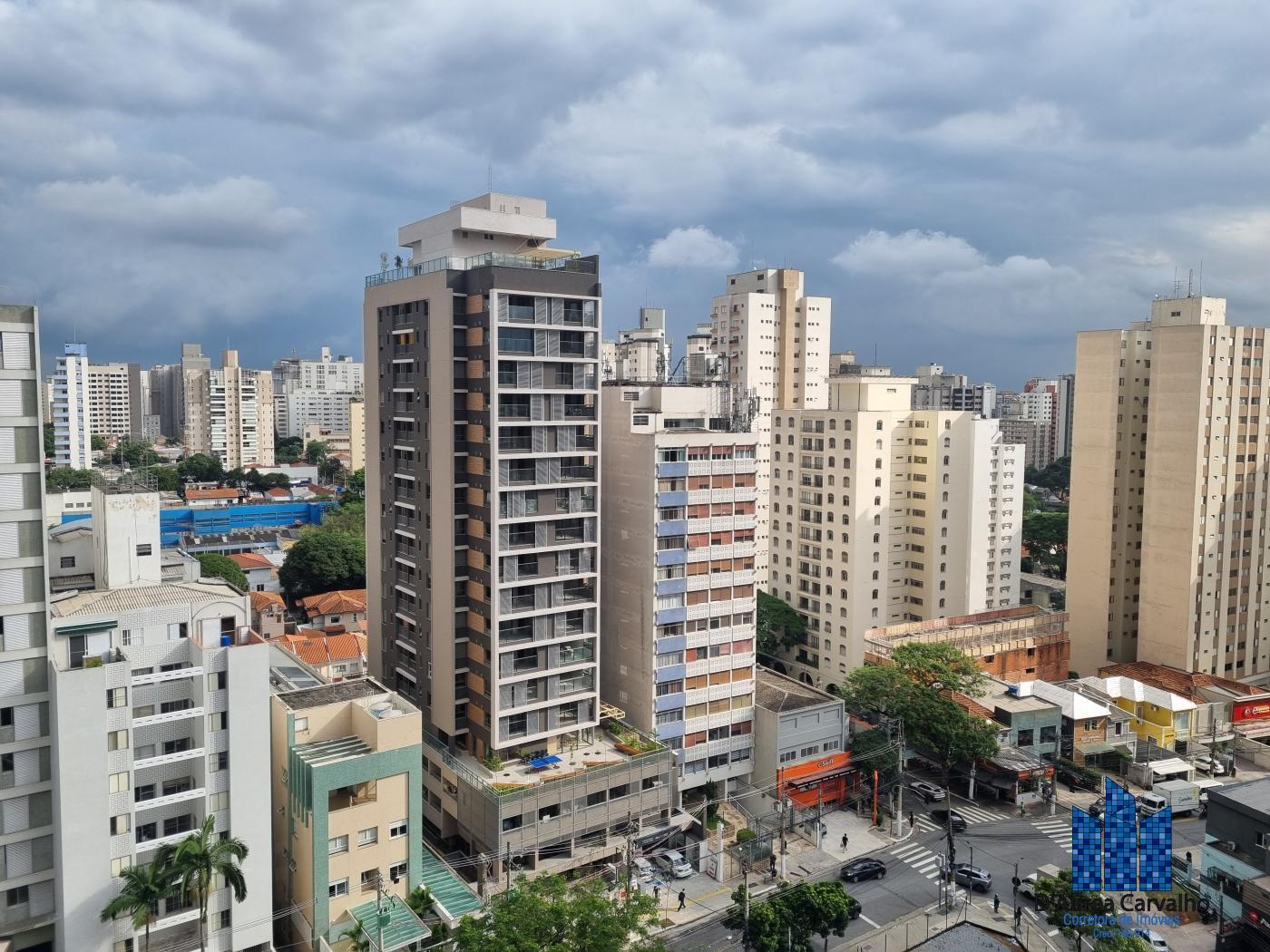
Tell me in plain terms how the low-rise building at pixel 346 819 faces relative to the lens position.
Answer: facing the viewer and to the right of the viewer

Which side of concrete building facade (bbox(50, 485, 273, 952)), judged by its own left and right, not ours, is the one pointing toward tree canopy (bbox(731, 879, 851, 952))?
left

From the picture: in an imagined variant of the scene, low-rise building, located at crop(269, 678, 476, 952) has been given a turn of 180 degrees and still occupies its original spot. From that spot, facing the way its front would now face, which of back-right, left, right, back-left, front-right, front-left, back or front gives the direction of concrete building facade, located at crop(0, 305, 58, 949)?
front-left

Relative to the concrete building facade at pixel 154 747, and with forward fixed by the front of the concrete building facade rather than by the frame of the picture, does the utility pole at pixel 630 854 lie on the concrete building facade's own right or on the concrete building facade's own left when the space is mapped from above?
on the concrete building facade's own left

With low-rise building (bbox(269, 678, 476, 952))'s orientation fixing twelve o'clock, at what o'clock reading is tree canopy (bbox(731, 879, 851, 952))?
The tree canopy is roughly at 11 o'clock from the low-rise building.

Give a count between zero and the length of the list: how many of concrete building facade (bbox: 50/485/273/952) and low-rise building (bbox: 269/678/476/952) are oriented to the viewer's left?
0

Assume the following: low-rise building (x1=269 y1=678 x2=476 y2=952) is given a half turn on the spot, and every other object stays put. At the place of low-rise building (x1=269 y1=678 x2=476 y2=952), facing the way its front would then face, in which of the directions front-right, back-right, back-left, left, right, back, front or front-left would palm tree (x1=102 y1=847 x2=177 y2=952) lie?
left

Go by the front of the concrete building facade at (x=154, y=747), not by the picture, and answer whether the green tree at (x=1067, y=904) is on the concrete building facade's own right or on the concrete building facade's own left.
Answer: on the concrete building facade's own left

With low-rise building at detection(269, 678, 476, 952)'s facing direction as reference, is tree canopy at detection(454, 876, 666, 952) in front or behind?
in front

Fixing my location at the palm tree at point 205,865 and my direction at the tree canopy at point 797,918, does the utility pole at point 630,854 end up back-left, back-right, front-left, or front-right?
front-left

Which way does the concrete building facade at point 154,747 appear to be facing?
toward the camera

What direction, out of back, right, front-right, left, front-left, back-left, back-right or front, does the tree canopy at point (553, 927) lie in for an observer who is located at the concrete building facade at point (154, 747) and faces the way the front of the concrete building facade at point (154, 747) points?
front-left
